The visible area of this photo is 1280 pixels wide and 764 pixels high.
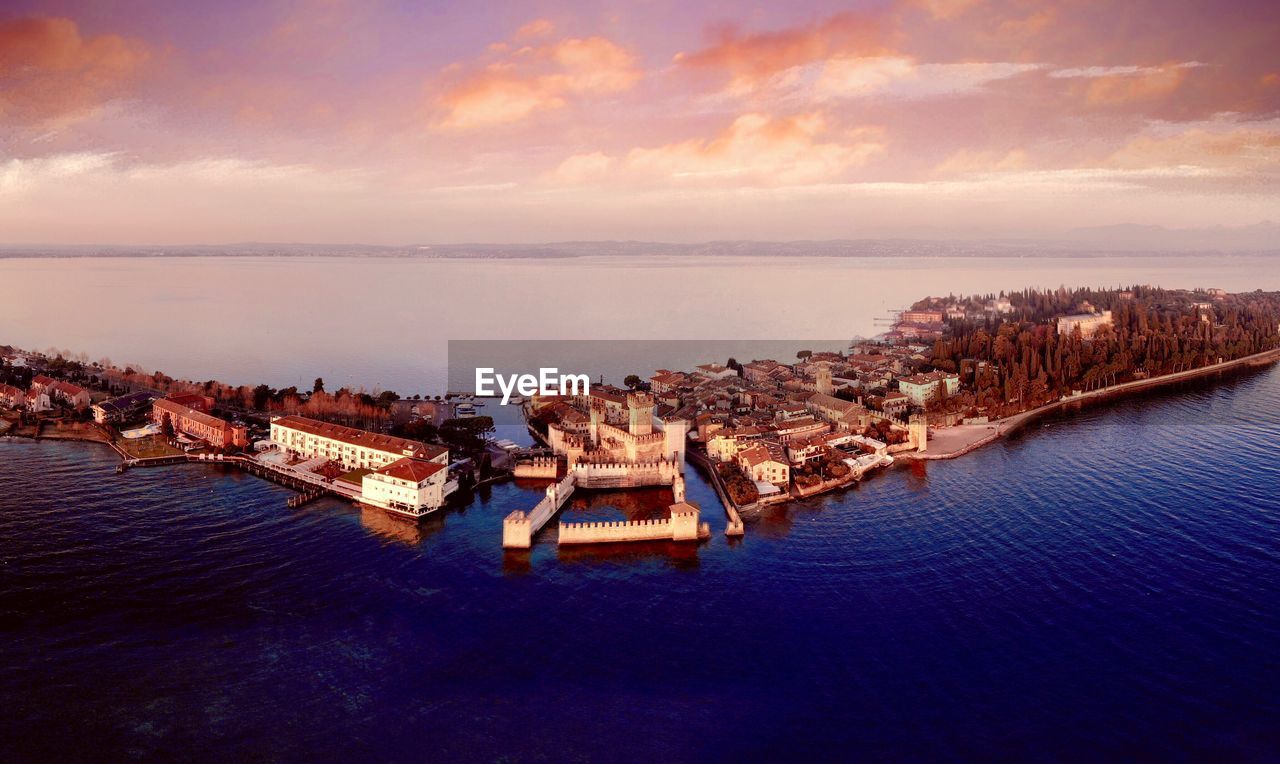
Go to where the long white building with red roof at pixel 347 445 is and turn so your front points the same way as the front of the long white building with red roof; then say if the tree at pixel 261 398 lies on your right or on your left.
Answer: on your right

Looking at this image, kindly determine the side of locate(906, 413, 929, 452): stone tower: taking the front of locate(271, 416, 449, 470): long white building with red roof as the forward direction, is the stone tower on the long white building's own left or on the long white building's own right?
on the long white building's own left

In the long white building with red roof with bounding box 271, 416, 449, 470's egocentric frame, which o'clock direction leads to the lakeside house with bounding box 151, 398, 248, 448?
The lakeside house is roughly at 3 o'clock from the long white building with red roof.

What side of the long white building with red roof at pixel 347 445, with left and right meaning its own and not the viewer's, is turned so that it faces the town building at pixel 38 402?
right

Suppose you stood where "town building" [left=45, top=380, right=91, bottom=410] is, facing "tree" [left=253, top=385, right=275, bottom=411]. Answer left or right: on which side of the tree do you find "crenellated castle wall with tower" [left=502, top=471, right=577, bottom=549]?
right

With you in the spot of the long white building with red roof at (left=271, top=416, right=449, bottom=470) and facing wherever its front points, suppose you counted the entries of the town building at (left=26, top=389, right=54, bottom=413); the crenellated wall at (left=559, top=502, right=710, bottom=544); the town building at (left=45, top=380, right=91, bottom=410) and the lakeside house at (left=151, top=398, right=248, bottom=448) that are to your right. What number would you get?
3

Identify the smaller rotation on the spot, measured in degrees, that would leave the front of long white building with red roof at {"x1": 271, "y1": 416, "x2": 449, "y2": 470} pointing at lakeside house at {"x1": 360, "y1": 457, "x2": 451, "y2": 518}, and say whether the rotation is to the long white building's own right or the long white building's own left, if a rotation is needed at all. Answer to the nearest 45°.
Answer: approximately 45° to the long white building's own left

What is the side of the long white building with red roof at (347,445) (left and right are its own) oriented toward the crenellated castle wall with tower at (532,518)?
left

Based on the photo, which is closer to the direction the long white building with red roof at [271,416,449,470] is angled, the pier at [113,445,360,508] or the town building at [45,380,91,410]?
the pier

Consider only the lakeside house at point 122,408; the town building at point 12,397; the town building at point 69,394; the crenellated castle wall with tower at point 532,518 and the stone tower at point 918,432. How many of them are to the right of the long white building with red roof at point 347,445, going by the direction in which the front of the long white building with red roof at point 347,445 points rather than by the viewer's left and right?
3

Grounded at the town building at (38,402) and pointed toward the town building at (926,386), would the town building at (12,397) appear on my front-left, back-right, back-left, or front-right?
back-left

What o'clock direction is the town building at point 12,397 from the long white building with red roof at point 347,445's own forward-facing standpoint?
The town building is roughly at 3 o'clock from the long white building with red roof.

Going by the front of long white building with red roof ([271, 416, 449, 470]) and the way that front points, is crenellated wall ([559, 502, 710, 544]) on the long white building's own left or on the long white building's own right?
on the long white building's own left

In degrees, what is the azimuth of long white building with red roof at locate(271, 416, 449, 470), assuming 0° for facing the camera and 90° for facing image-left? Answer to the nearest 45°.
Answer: approximately 45°
